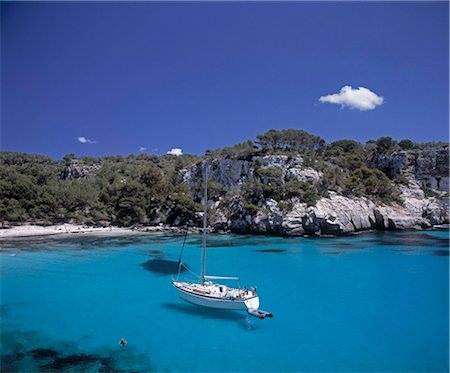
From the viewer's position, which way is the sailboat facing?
facing away from the viewer and to the left of the viewer
